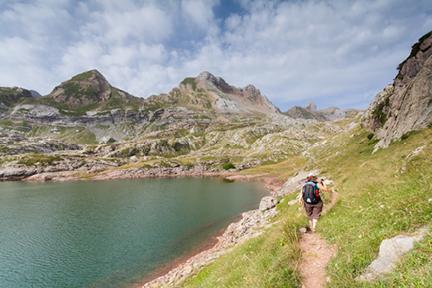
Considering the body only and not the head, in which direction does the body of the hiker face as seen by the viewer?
away from the camera
